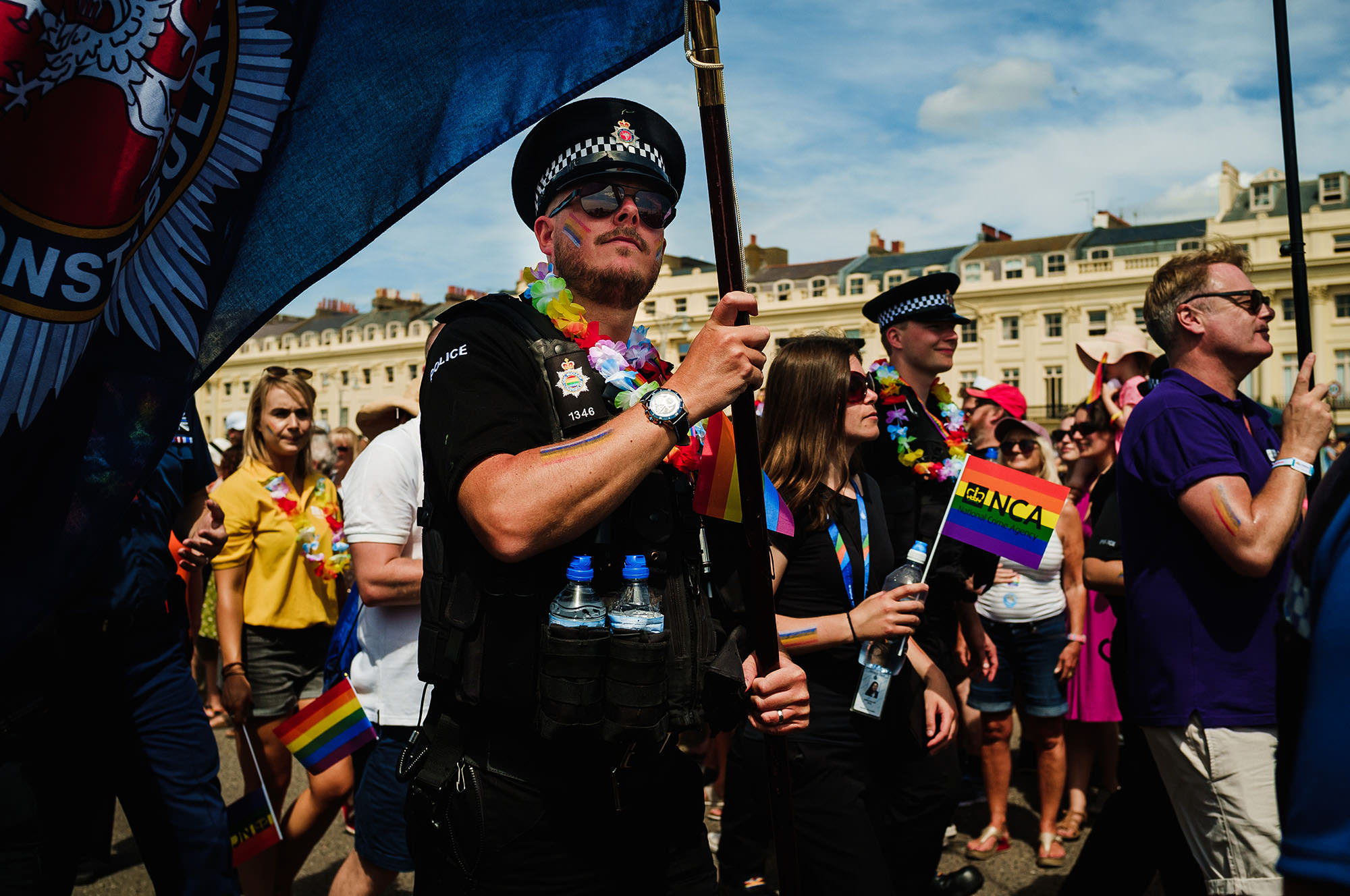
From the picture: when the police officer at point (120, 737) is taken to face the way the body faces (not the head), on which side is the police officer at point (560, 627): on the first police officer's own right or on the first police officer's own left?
on the first police officer's own right

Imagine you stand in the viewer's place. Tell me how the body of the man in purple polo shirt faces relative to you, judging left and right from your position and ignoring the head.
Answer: facing to the right of the viewer

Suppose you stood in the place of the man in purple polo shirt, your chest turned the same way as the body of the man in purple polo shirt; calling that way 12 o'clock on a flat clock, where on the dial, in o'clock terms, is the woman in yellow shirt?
The woman in yellow shirt is roughly at 6 o'clock from the man in purple polo shirt.

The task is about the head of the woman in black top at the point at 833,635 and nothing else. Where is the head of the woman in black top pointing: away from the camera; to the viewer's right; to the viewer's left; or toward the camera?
to the viewer's right

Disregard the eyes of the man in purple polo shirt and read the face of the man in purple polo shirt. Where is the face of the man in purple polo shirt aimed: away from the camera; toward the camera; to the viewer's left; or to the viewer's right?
to the viewer's right

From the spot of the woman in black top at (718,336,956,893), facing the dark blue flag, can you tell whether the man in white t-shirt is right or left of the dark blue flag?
right

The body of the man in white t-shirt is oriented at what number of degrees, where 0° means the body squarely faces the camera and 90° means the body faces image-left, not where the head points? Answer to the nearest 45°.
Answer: approximately 270°

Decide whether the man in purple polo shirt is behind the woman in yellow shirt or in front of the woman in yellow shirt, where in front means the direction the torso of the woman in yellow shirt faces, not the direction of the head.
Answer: in front

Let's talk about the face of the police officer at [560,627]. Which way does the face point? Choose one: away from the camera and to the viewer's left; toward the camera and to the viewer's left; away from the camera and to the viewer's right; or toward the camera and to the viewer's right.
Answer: toward the camera and to the viewer's right

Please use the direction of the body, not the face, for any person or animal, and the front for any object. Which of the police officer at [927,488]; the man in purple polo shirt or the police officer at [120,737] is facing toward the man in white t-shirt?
the police officer at [120,737]

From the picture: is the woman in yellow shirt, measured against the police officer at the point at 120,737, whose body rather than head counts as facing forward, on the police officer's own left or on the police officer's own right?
on the police officer's own left

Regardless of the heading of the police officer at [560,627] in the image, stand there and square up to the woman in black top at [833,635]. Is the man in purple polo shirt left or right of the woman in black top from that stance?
right

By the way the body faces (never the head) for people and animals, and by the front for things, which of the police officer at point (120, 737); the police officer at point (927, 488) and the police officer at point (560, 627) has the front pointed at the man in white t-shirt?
the police officer at point (120, 737)
